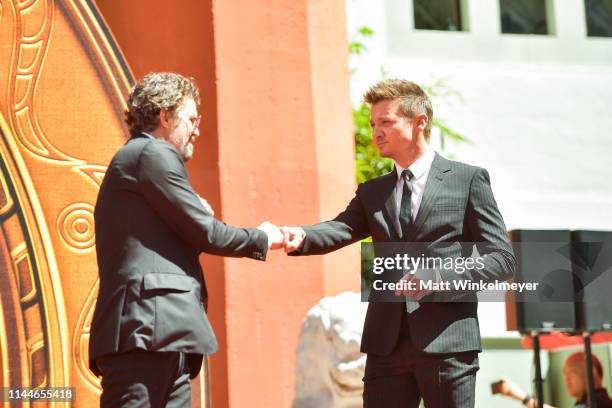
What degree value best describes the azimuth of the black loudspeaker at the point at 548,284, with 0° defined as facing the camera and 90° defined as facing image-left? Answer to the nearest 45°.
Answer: approximately 0°

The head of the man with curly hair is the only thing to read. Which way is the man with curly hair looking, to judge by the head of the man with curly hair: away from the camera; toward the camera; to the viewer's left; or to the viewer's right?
to the viewer's right

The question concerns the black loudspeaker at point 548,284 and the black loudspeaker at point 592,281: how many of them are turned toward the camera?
2

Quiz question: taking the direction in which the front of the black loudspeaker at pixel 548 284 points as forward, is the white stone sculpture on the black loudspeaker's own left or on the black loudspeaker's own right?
on the black loudspeaker's own right

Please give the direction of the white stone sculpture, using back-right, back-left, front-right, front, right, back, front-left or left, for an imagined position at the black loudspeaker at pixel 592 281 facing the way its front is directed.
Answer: front-right

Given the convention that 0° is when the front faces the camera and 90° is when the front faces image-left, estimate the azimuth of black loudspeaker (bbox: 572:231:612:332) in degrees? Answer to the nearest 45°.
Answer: approximately 0°
